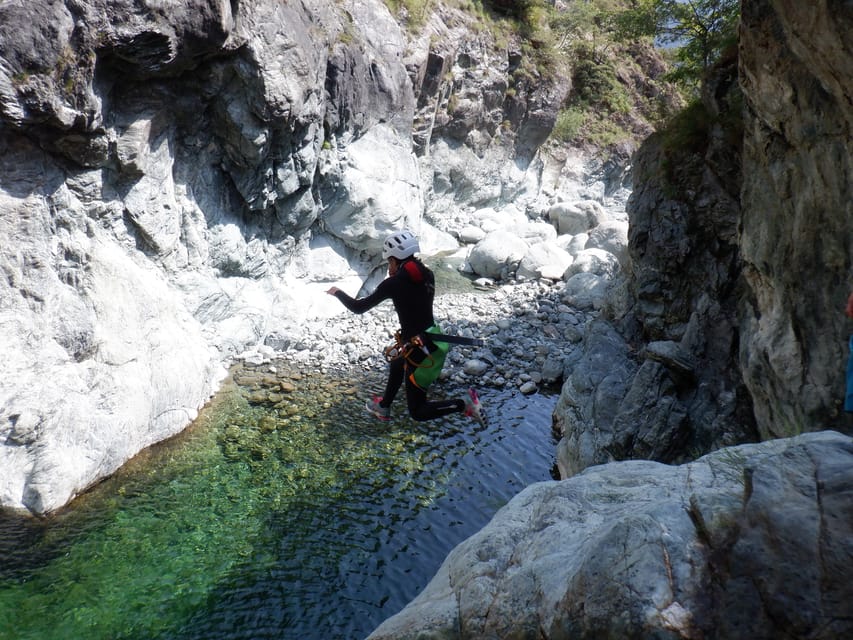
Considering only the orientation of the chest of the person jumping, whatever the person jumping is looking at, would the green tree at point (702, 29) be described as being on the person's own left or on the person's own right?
on the person's own right

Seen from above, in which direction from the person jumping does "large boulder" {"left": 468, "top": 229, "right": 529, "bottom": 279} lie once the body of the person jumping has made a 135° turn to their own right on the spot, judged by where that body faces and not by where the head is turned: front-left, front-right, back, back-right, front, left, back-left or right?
front-left

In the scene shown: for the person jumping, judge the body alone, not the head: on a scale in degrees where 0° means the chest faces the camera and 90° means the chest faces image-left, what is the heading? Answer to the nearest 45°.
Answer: approximately 90°
